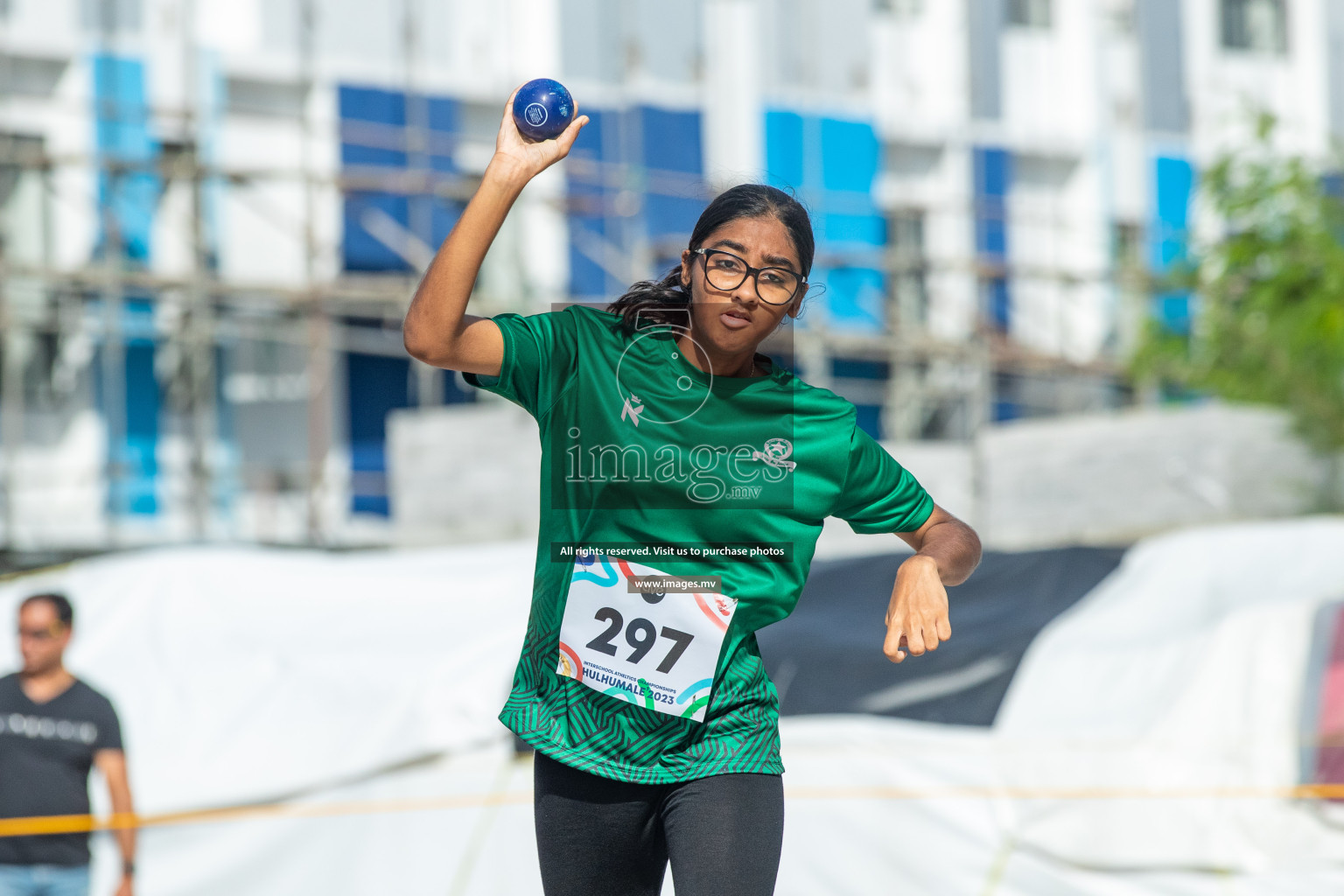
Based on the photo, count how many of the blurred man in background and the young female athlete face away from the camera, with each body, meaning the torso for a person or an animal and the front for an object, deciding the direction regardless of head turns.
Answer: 0

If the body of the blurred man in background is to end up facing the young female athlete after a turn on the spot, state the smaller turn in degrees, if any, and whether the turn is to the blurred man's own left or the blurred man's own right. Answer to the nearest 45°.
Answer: approximately 45° to the blurred man's own left

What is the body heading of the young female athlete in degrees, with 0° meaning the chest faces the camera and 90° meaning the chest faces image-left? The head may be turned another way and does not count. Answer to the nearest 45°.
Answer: approximately 0°

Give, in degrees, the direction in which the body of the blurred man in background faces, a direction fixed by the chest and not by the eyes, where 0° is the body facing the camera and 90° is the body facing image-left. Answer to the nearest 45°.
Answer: approximately 45°

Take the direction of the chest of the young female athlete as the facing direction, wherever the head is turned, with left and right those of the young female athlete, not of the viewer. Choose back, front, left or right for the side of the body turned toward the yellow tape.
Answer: back

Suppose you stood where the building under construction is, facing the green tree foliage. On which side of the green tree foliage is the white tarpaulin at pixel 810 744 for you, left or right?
right

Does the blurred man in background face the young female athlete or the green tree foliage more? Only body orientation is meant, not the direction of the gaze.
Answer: the young female athlete

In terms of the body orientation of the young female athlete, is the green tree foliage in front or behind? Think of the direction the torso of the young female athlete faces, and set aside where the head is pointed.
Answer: behind

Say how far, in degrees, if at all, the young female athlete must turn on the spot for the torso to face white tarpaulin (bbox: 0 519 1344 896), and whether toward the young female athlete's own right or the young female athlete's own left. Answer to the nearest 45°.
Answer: approximately 180°

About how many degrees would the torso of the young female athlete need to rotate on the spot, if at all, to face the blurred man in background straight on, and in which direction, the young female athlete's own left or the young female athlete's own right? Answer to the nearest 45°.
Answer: approximately 135° to the young female athlete's own right

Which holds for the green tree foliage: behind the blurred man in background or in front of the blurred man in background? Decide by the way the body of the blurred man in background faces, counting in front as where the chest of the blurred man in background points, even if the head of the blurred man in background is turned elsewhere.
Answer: behind
